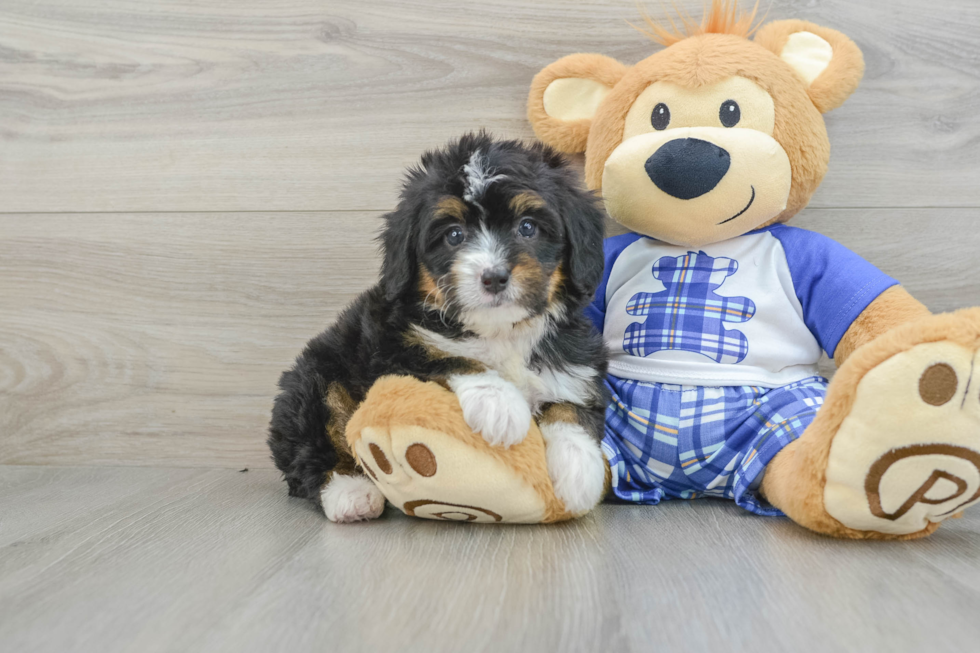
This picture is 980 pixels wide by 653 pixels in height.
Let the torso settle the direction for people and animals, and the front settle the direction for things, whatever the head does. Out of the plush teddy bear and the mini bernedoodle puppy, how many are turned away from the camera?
0

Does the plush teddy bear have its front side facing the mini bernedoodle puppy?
no

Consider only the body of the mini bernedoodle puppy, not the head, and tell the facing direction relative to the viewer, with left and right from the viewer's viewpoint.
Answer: facing the viewer and to the right of the viewer

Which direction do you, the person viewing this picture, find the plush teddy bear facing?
facing the viewer

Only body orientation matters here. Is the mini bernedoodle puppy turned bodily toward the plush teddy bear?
no
